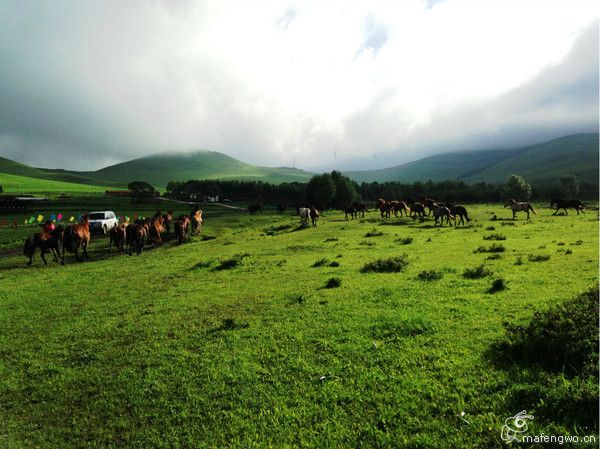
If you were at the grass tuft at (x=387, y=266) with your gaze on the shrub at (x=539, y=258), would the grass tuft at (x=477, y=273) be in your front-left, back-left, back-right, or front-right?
front-right

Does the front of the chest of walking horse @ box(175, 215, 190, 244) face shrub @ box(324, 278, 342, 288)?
no

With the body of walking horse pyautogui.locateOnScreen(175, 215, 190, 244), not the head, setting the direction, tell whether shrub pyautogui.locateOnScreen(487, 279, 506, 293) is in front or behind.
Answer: behind

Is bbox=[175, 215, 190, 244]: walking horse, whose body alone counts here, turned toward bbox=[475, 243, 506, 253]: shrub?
no

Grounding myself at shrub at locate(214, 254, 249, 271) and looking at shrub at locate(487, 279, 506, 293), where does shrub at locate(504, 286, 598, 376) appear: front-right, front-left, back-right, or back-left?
front-right

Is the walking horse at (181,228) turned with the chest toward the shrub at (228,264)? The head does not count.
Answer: no
